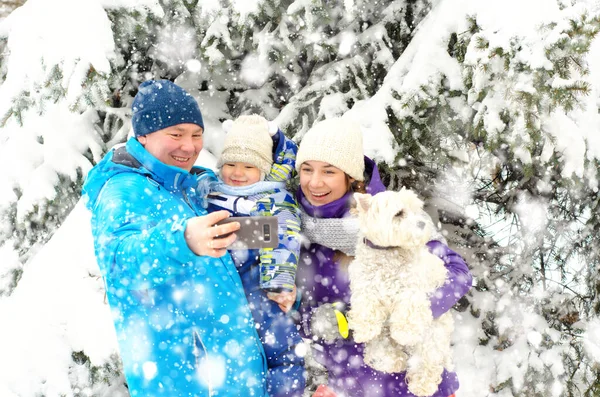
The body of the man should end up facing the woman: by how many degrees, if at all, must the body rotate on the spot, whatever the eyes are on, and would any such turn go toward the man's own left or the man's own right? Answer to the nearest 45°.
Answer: approximately 45° to the man's own left

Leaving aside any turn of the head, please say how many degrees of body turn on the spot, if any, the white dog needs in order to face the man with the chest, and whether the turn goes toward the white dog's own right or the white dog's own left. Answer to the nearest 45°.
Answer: approximately 135° to the white dog's own right

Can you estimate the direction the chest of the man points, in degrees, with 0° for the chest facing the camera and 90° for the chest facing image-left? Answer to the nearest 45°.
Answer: approximately 315°

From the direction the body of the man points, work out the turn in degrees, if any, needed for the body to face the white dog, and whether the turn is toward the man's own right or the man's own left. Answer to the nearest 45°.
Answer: approximately 45° to the man's own left

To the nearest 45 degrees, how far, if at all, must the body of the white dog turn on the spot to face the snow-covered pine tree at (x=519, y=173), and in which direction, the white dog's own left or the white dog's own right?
approximately 135° to the white dog's own left

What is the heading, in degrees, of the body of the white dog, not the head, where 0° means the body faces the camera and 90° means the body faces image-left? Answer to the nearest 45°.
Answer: approximately 315°

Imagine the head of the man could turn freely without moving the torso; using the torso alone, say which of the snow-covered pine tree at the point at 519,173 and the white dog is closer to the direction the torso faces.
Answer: the white dog
